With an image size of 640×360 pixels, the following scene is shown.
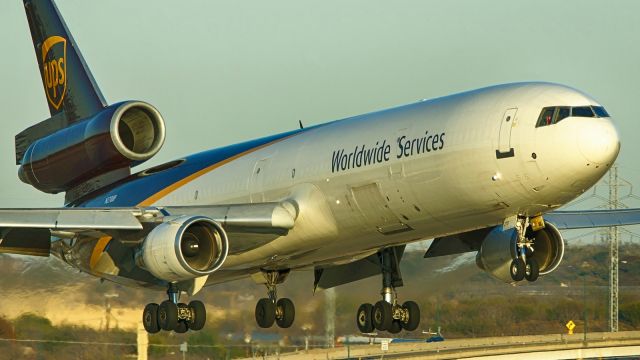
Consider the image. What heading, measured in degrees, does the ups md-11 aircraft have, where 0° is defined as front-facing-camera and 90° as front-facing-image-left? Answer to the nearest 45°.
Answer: approximately 315°
